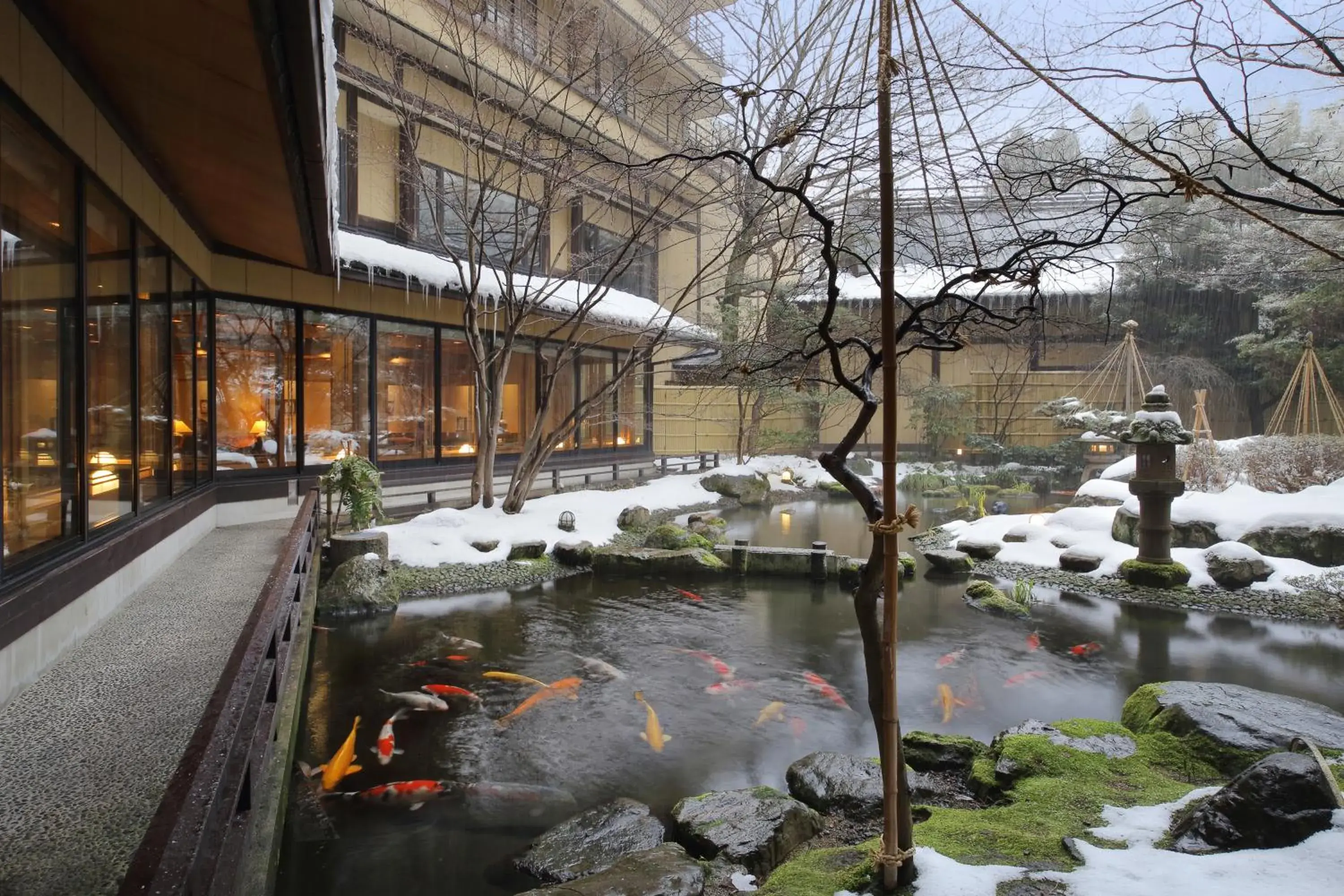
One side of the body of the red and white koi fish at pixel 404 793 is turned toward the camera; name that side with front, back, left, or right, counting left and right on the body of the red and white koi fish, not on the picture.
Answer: right

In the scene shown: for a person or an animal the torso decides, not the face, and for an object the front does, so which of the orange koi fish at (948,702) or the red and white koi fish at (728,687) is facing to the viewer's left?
the red and white koi fish

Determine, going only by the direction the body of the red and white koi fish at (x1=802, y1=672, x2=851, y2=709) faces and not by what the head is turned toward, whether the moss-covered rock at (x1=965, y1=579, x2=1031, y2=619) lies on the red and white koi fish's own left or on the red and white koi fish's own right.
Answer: on the red and white koi fish's own right

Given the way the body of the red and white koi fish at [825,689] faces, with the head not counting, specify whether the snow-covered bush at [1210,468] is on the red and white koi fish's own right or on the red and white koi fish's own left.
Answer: on the red and white koi fish's own right

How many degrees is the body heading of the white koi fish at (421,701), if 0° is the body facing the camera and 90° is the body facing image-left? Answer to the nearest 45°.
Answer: approximately 315°

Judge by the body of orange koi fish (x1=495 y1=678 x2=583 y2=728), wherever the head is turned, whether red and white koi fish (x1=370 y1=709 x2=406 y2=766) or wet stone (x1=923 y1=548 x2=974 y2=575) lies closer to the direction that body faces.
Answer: the wet stone

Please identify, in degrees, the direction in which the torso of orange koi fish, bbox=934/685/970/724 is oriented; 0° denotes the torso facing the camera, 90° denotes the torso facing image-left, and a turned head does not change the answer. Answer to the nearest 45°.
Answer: approximately 180°

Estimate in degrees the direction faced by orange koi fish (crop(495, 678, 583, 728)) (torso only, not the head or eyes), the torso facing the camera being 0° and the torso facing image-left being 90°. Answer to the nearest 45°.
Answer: approximately 225°
